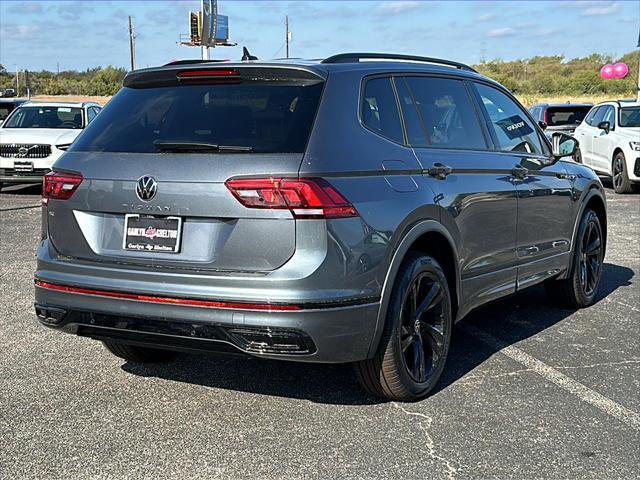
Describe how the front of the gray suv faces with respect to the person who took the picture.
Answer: facing away from the viewer and to the right of the viewer

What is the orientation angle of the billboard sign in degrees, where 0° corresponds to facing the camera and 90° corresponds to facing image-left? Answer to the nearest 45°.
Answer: approximately 315°

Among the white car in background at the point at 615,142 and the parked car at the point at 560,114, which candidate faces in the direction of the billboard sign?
the parked car

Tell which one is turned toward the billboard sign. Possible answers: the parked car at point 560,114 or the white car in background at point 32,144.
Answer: the parked car

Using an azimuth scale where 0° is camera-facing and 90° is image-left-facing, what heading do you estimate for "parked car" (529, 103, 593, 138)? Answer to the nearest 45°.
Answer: approximately 135°

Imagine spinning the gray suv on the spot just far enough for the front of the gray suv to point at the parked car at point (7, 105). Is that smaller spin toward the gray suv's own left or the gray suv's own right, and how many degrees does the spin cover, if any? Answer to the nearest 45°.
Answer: approximately 90° to the gray suv's own left

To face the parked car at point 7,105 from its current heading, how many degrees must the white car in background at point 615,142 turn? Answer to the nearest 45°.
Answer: approximately 135° to its right

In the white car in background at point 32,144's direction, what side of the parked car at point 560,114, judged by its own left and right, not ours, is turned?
left

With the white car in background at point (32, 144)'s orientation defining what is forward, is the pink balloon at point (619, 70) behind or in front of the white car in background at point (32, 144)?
behind
